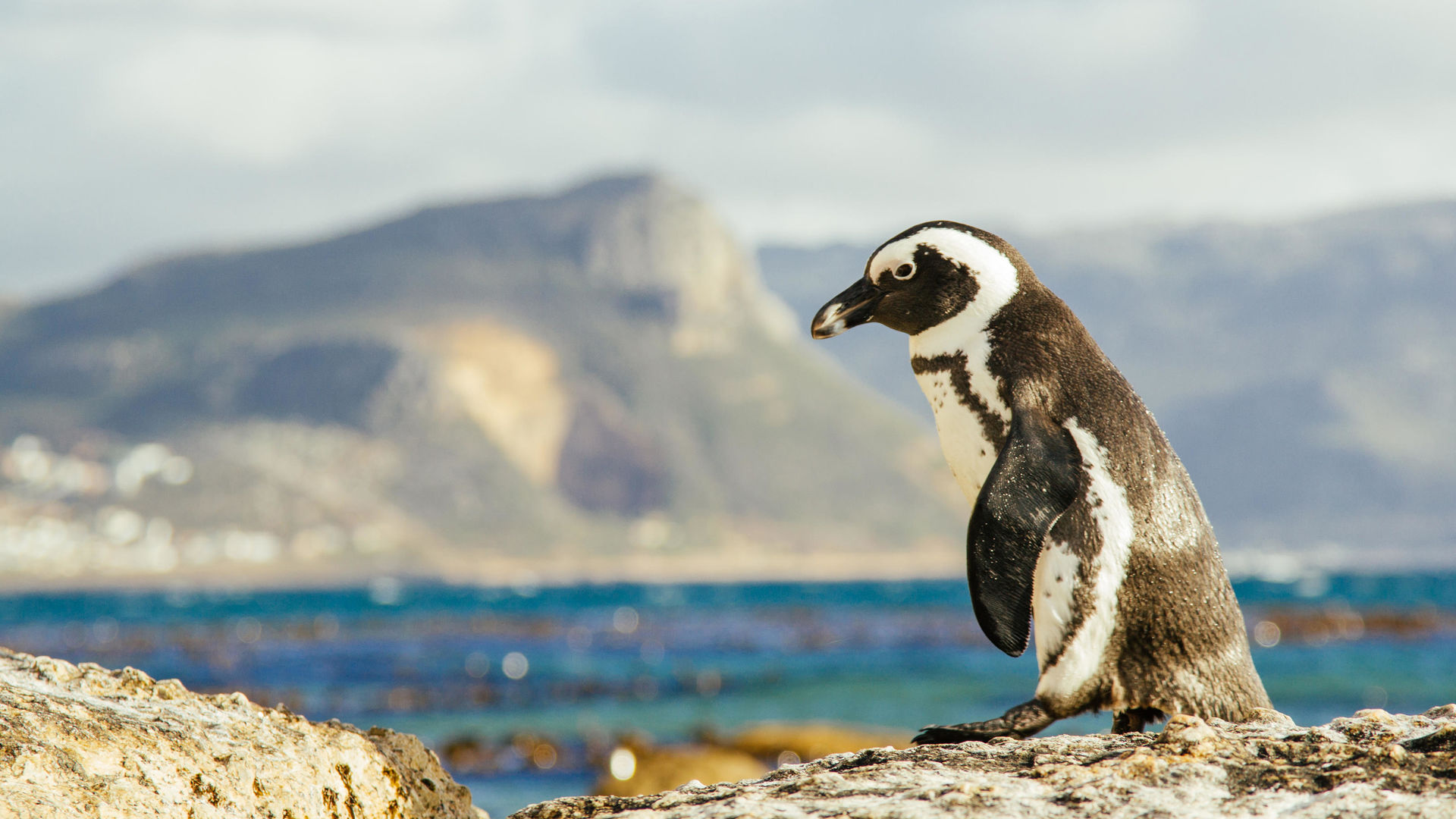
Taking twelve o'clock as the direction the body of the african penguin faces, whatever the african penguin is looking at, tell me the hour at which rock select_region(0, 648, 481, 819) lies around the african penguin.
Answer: The rock is roughly at 11 o'clock from the african penguin.

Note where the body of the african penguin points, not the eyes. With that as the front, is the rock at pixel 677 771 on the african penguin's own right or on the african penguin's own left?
on the african penguin's own right

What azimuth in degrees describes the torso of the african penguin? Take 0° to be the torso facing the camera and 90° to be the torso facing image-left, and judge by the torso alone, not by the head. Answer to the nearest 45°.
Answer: approximately 90°

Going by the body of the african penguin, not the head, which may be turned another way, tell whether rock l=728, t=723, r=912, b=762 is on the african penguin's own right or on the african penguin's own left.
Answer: on the african penguin's own right
